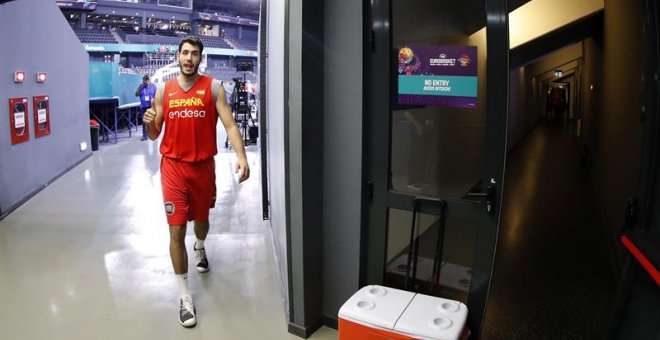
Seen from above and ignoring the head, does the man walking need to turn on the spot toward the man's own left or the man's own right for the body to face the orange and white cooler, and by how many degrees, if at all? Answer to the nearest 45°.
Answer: approximately 45° to the man's own left

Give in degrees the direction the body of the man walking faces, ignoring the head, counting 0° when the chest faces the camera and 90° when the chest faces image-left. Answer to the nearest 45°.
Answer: approximately 0°

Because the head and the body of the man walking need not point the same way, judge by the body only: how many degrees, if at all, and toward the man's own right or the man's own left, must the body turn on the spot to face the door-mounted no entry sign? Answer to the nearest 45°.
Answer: approximately 45° to the man's own left
